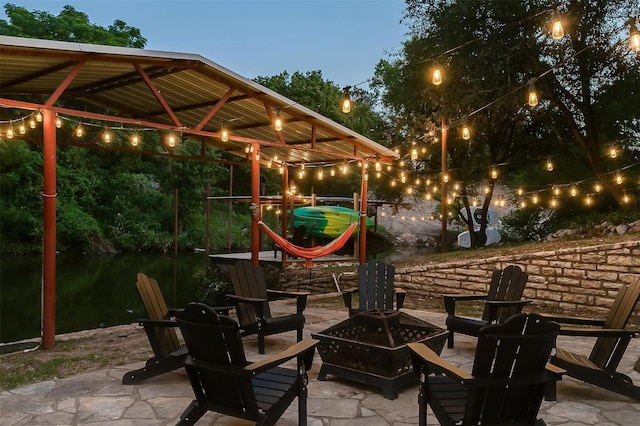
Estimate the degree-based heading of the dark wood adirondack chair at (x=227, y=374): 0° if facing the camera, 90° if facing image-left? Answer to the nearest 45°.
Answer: approximately 225°

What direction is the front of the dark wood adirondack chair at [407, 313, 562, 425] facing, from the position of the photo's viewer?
facing away from the viewer and to the left of the viewer

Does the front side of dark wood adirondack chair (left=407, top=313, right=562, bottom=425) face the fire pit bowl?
yes

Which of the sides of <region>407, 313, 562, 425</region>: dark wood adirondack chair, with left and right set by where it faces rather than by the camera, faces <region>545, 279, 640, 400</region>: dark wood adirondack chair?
right

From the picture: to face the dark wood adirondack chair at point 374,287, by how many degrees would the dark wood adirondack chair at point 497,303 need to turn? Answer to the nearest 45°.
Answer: approximately 45° to its right

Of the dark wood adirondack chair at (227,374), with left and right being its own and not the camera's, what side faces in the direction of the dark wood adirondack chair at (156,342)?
left

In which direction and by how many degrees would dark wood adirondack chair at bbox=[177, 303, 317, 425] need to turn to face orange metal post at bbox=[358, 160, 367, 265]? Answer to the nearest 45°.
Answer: approximately 45° to its left

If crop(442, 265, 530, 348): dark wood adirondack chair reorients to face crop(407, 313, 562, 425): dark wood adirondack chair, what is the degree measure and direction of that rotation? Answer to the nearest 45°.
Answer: approximately 45° to its left

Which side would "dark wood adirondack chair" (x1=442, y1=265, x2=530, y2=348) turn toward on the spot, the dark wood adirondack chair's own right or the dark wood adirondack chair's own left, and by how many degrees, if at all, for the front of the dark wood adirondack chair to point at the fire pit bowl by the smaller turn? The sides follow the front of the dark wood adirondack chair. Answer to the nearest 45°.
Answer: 0° — it already faces it

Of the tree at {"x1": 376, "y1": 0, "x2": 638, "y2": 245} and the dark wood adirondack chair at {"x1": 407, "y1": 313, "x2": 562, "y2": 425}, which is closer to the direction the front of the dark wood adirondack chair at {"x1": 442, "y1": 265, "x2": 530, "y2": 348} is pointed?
the dark wood adirondack chair

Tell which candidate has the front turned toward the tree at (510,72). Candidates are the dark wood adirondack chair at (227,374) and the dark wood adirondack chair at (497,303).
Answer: the dark wood adirondack chair at (227,374)

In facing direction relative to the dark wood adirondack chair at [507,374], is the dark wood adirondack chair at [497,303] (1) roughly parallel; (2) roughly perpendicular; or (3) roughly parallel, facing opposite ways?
roughly perpendicular
